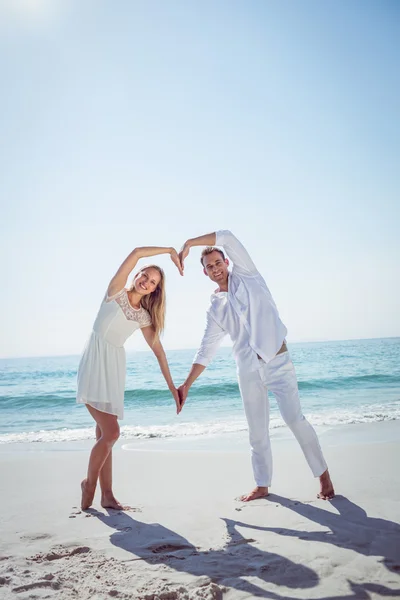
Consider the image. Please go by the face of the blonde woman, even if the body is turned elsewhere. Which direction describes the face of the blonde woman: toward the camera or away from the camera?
toward the camera

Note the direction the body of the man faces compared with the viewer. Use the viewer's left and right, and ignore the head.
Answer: facing the viewer

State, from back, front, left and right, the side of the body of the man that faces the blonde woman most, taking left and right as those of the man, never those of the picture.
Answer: right
